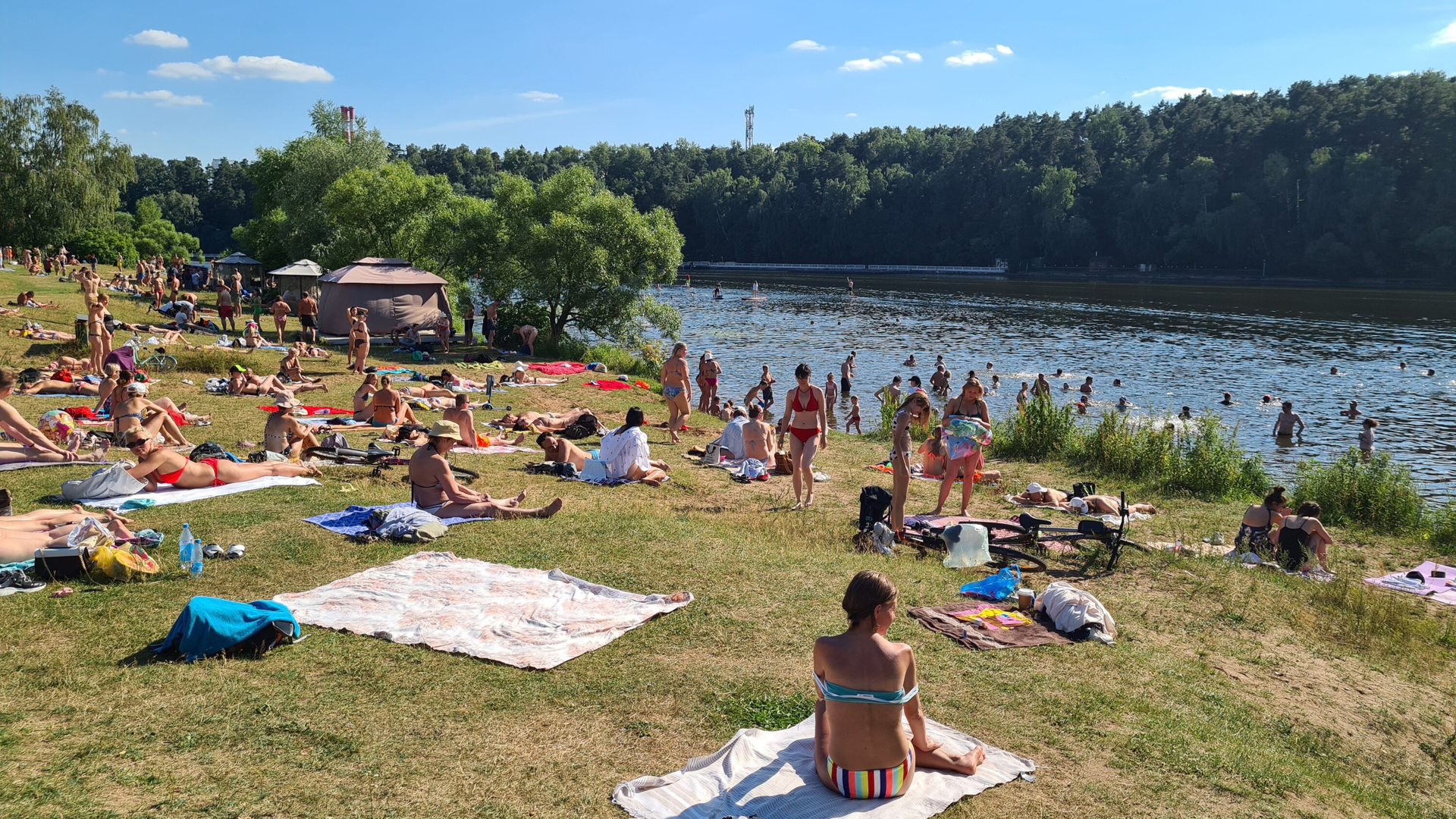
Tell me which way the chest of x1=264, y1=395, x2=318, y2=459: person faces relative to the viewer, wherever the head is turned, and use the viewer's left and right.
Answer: facing away from the viewer and to the right of the viewer

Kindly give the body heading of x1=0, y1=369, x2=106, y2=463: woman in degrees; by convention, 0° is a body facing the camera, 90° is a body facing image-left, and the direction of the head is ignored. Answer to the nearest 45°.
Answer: approximately 270°

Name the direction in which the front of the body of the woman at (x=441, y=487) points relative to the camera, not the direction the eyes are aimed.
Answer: to the viewer's right

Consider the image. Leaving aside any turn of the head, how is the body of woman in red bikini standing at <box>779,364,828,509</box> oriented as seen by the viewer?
toward the camera

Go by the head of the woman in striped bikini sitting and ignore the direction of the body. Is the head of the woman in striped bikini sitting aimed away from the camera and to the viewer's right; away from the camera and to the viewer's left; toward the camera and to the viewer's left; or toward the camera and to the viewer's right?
away from the camera and to the viewer's right

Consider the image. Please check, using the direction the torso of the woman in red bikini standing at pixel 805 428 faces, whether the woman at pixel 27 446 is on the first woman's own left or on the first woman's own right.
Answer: on the first woman's own right

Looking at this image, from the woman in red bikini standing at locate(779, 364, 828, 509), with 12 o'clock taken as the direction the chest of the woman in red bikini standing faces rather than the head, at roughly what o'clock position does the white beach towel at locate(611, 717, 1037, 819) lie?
The white beach towel is roughly at 12 o'clock from the woman in red bikini standing.

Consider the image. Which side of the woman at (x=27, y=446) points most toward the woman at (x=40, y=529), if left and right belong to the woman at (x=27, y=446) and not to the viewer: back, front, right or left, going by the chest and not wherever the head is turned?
right

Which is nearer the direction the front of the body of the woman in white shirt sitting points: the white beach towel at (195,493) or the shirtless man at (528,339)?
the shirtless man

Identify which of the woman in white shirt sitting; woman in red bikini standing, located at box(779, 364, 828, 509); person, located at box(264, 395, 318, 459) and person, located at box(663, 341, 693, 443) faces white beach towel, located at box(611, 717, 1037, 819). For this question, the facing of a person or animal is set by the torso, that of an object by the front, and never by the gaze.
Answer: the woman in red bikini standing
